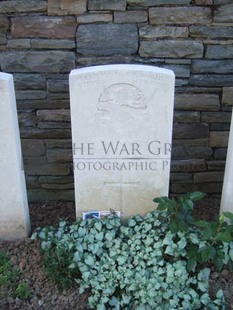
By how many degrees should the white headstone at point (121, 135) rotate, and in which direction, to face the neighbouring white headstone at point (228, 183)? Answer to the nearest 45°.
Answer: approximately 90° to its left

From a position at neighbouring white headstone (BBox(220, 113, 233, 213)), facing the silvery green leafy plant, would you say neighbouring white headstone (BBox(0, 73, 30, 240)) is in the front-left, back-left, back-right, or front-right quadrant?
front-right

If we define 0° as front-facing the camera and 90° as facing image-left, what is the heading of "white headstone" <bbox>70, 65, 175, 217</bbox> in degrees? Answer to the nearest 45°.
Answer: approximately 0°

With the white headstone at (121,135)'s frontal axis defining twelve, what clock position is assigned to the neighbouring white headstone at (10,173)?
The neighbouring white headstone is roughly at 3 o'clock from the white headstone.
